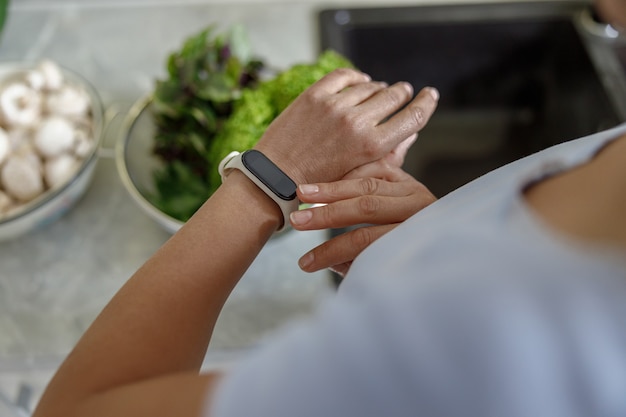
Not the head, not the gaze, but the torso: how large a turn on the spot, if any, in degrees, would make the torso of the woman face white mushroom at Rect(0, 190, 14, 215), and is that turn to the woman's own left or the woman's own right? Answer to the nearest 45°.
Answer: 0° — they already face it

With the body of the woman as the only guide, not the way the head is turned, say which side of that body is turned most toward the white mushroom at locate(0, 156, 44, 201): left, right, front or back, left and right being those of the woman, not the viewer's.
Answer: front

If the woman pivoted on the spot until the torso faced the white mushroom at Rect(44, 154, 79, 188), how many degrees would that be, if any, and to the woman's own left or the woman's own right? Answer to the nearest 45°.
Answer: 0° — they already face it

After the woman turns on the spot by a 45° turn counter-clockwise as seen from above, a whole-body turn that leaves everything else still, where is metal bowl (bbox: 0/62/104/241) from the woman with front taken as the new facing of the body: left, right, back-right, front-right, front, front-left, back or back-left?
front-right

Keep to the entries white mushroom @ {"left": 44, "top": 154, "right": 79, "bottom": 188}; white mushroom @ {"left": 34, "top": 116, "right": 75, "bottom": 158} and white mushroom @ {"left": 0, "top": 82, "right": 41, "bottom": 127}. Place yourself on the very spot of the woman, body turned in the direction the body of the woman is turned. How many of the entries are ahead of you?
3

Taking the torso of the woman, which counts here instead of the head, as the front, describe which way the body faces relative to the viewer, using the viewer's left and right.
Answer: facing away from the viewer and to the left of the viewer

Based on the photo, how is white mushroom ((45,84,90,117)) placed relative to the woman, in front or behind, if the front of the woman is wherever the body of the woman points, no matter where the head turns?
in front

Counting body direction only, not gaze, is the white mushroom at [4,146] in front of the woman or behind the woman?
in front

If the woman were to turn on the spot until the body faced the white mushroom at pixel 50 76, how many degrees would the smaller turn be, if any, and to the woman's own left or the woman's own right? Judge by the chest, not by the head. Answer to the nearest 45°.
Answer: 0° — they already face it
